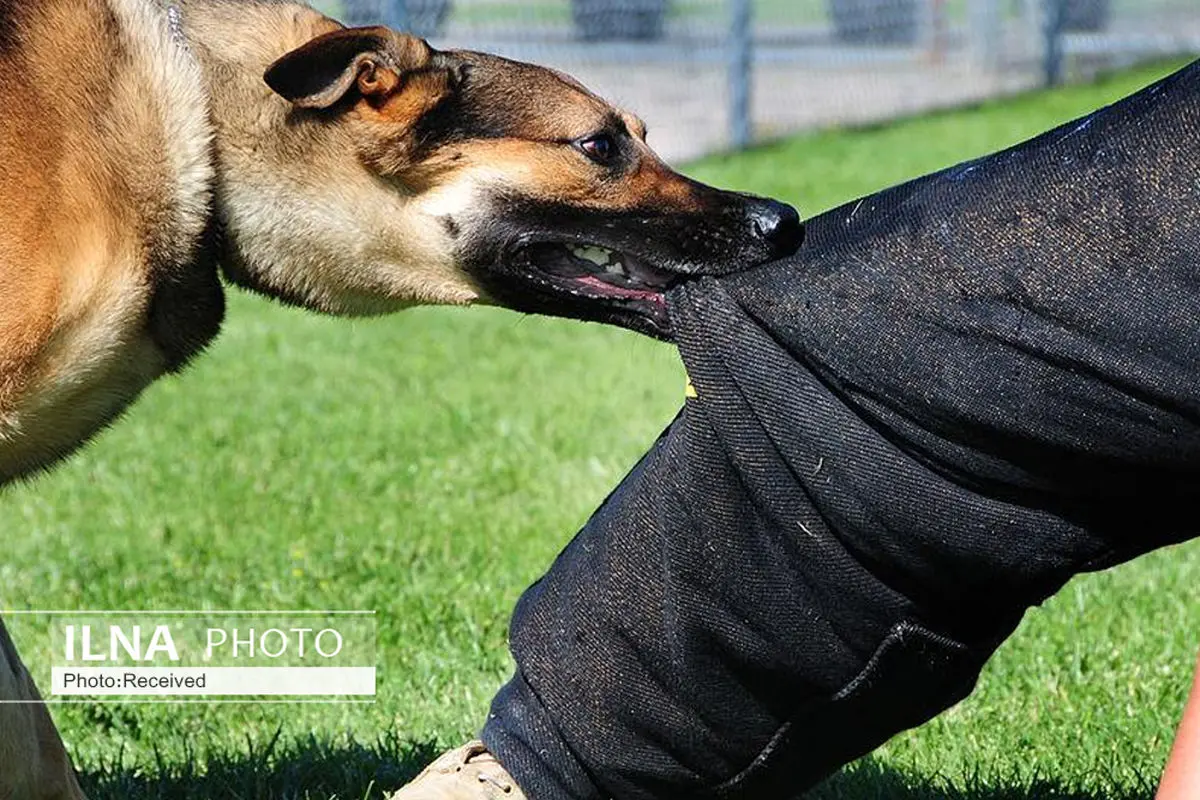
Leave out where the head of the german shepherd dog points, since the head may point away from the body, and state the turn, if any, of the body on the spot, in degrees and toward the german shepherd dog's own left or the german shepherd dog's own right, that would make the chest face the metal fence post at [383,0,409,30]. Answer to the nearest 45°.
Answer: approximately 90° to the german shepherd dog's own left

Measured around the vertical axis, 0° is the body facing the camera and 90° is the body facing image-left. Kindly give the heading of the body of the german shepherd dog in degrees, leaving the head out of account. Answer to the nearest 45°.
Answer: approximately 270°
